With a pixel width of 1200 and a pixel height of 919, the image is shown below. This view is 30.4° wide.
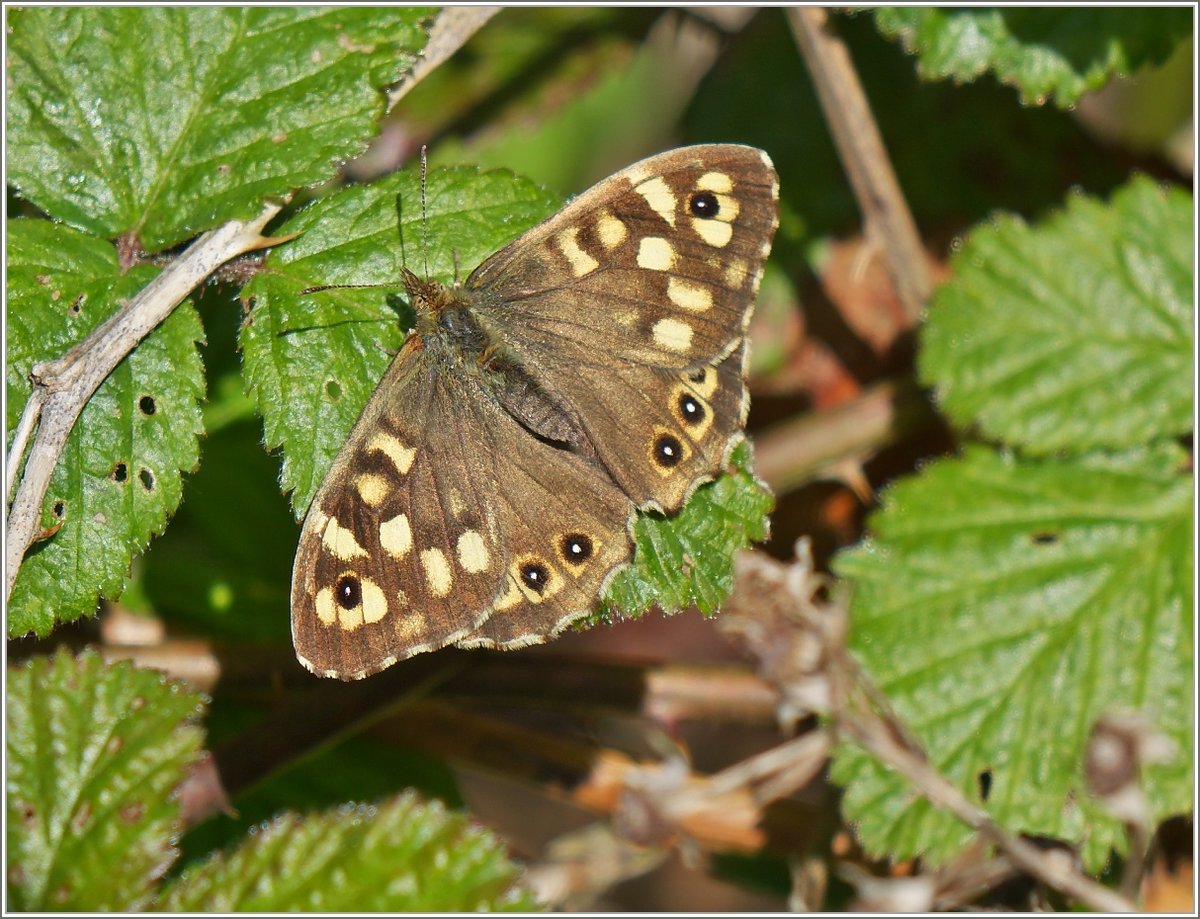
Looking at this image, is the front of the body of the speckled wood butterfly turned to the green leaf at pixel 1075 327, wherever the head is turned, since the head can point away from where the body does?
no

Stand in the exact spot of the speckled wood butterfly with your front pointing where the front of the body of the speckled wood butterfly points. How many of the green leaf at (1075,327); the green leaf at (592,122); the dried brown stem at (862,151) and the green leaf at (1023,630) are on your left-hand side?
0

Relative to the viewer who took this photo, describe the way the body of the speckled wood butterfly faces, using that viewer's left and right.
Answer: facing away from the viewer and to the left of the viewer

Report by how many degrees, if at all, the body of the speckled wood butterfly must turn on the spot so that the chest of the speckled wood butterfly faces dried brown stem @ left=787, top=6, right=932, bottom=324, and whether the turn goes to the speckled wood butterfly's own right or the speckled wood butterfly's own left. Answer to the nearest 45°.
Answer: approximately 90° to the speckled wood butterfly's own right

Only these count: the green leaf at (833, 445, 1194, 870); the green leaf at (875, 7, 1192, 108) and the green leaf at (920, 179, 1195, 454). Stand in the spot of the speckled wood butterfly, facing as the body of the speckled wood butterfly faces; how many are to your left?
0

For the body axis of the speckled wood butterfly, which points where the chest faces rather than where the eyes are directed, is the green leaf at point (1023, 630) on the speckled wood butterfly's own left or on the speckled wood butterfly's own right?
on the speckled wood butterfly's own right

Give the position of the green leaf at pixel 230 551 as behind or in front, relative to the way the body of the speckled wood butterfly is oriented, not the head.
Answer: in front

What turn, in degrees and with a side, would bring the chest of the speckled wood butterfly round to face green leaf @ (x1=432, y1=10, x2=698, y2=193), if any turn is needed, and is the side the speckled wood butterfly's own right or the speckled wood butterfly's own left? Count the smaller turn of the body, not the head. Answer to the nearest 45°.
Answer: approximately 45° to the speckled wood butterfly's own right
